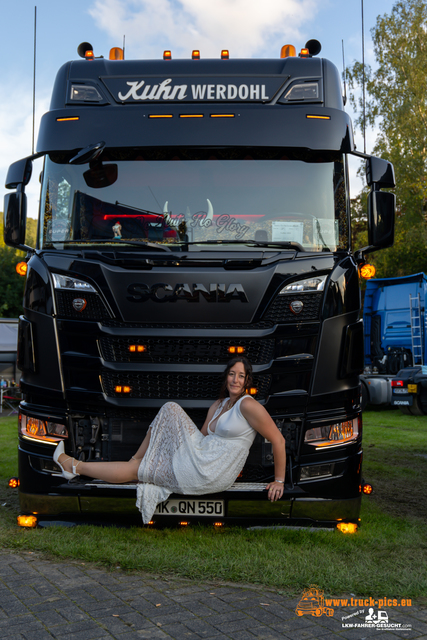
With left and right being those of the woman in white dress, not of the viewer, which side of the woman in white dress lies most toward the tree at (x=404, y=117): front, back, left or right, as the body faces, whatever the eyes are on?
back

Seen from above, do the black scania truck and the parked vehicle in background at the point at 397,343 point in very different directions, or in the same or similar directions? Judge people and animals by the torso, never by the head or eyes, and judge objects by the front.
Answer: very different directions

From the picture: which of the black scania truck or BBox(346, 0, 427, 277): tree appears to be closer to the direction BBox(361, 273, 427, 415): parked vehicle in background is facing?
the tree

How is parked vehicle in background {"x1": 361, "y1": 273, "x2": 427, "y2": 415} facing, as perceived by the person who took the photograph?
facing away from the viewer and to the left of the viewer

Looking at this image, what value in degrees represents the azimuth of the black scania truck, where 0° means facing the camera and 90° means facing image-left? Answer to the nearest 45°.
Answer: approximately 0°

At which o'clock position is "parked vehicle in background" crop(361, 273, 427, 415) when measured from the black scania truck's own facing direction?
The parked vehicle in background is roughly at 7 o'clock from the black scania truck.

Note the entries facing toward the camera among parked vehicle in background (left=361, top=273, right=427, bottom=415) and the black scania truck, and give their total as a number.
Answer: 1
